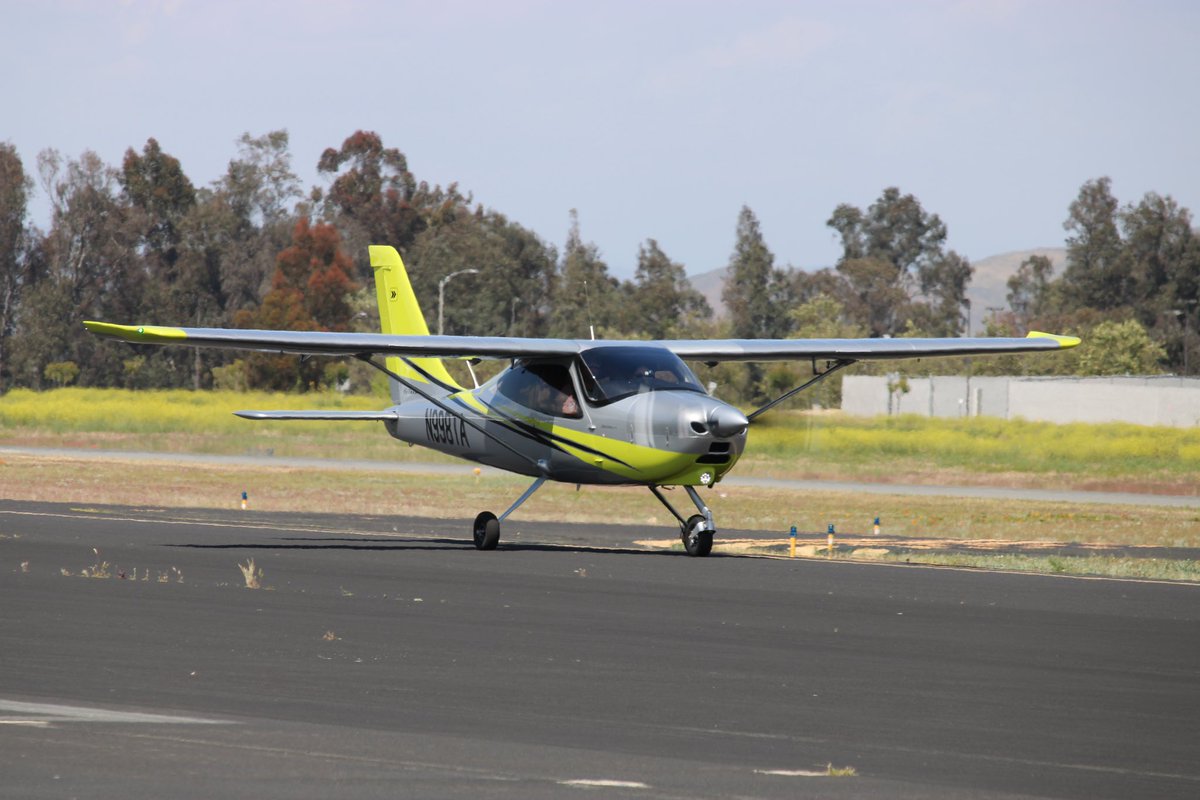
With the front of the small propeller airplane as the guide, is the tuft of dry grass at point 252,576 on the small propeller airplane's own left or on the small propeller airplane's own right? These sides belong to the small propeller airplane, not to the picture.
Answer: on the small propeller airplane's own right

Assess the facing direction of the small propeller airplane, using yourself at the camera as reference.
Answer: facing the viewer and to the right of the viewer
